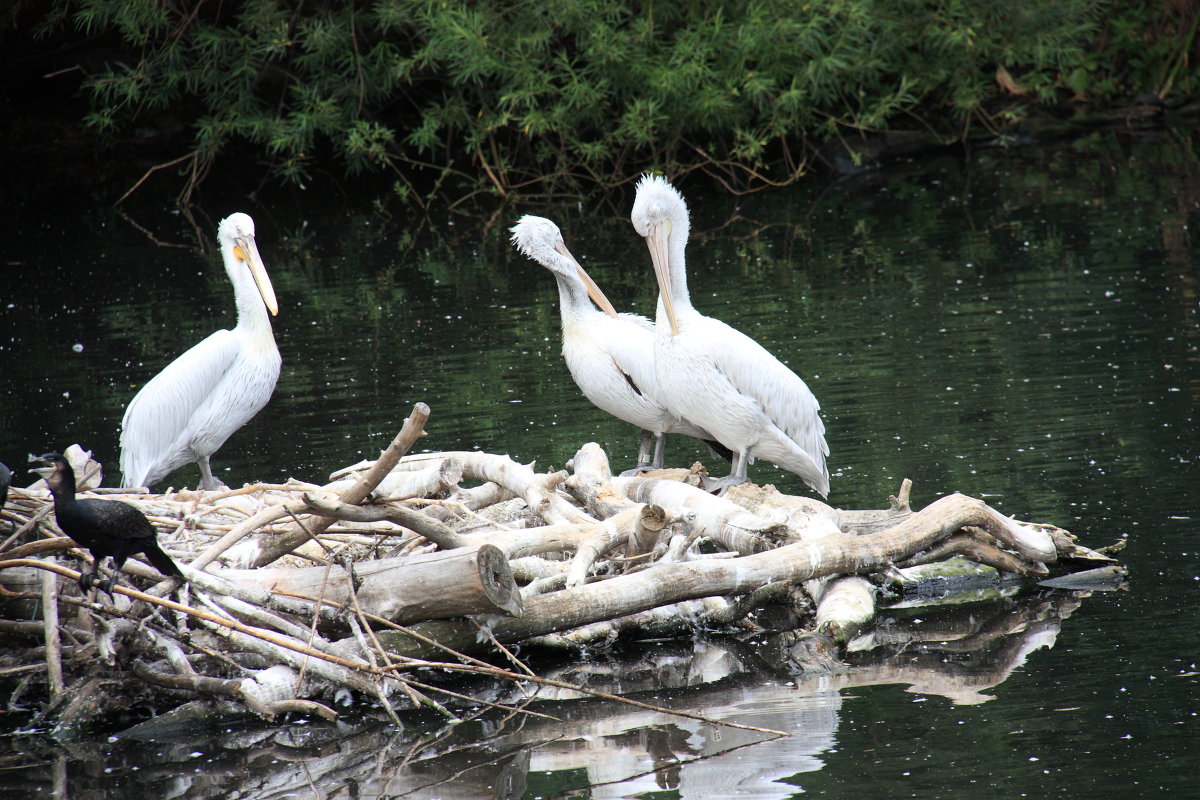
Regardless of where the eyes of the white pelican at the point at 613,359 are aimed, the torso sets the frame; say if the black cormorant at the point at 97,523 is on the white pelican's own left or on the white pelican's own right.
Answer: on the white pelican's own left

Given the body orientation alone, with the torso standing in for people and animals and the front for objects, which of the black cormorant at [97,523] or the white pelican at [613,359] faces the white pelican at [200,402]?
the white pelican at [613,359]

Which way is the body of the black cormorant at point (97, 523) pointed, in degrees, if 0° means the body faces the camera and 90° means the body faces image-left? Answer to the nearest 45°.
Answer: approximately 90°

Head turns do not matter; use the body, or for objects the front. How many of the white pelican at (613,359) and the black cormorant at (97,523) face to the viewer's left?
2

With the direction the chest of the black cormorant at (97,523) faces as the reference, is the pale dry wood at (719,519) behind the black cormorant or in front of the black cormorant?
behind

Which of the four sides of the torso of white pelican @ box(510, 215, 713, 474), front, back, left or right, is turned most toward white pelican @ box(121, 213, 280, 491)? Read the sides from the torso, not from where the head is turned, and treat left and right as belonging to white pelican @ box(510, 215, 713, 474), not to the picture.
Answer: front

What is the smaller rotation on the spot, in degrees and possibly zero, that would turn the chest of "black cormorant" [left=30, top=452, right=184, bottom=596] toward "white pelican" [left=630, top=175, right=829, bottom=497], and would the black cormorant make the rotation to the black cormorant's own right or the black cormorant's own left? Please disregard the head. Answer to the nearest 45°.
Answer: approximately 135° to the black cormorant's own right

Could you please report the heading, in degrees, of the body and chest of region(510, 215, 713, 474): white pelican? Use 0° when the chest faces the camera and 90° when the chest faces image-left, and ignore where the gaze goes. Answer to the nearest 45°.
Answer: approximately 90°
